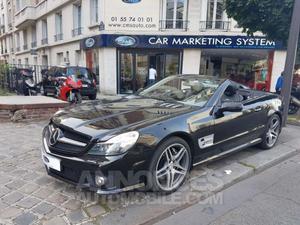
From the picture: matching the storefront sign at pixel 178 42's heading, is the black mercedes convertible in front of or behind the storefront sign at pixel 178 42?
in front

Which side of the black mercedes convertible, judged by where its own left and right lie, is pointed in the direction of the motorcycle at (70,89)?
right

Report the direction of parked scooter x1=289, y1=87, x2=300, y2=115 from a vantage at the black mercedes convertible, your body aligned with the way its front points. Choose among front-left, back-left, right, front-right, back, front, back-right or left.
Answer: back

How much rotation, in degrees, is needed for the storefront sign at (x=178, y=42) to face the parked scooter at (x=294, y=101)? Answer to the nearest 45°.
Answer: approximately 45° to its left
